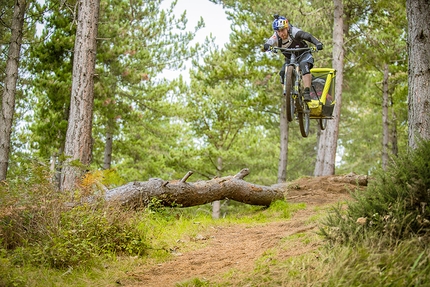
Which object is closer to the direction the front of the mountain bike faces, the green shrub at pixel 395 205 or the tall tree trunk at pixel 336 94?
the green shrub

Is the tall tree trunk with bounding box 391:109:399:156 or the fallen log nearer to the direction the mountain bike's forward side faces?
the fallen log

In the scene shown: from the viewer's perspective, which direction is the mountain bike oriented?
toward the camera

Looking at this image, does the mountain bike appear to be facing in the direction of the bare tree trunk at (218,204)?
no

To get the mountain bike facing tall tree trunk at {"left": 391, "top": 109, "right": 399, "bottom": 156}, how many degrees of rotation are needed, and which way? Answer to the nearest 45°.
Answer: approximately 180°

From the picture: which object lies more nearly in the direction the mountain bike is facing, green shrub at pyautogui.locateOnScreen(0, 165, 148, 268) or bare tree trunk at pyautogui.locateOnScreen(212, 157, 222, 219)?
the green shrub

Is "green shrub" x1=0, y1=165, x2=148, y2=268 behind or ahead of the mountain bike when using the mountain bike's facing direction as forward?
ahead

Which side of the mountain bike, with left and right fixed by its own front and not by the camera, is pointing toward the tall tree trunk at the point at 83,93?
right

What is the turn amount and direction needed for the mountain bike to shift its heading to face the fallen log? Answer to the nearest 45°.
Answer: approximately 90° to its right

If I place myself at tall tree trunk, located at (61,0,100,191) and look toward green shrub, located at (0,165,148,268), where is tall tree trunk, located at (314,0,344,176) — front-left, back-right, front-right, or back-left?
back-left

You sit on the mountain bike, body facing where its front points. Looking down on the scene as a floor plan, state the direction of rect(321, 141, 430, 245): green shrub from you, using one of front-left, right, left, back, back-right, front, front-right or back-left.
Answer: front

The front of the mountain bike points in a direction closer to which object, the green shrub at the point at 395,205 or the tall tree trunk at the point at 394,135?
the green shrub

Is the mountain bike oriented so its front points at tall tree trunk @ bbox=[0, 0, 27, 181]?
no

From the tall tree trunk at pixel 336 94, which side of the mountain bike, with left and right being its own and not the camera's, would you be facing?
back
